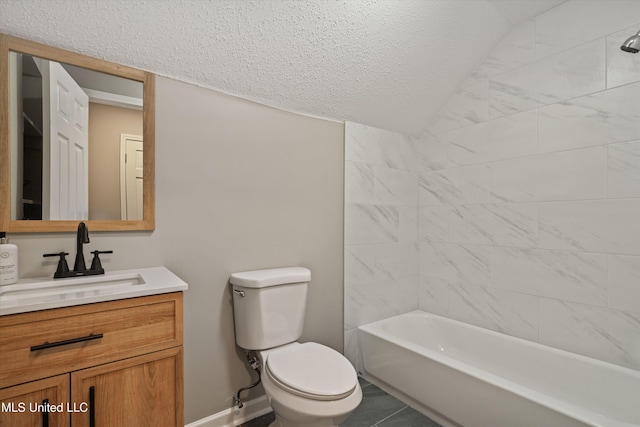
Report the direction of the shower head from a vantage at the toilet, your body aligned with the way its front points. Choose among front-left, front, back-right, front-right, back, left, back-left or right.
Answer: front-left

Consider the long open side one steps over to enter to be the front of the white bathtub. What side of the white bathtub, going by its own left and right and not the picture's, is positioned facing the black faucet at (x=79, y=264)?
front

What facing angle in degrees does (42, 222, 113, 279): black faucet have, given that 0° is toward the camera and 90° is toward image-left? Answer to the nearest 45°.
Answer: approximately 0°

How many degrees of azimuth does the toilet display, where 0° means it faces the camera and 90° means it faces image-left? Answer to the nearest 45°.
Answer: approximately 315°

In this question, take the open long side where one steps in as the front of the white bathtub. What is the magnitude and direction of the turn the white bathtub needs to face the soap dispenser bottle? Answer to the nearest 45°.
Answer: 0° — it already faces it

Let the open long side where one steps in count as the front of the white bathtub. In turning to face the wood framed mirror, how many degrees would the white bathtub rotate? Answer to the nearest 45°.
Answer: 0° — it already faces it

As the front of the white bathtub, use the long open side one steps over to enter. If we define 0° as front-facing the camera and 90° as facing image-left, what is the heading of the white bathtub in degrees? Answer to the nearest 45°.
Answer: approximately 45°

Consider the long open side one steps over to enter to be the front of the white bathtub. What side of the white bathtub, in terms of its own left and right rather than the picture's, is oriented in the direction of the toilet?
front

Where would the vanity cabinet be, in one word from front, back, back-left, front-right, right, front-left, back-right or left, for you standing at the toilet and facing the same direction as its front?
right
